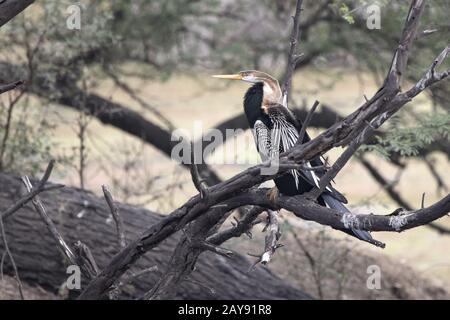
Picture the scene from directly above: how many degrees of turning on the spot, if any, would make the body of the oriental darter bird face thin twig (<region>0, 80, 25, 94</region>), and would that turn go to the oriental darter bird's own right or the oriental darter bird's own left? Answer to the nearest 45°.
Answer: approximately 45° to the oriental darter bird's own left

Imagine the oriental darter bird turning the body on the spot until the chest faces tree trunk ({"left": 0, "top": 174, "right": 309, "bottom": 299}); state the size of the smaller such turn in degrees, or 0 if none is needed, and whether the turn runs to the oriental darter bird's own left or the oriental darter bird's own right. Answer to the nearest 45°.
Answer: approximately 45° to the oriental darter bird's own right

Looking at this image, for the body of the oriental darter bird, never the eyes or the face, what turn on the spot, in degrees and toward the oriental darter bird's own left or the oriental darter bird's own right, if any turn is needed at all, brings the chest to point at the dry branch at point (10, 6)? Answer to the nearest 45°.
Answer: approximately 45° to the oriental darter bird's own left

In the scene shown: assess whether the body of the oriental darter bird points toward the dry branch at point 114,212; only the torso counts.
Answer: yes

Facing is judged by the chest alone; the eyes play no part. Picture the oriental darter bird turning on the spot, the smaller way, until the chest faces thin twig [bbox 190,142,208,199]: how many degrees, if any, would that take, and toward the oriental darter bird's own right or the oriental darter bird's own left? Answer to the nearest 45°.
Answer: approximately 45° to the oriental darter bird's own left

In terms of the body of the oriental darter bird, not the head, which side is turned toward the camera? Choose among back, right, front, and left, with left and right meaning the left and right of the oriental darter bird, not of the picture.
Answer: left
